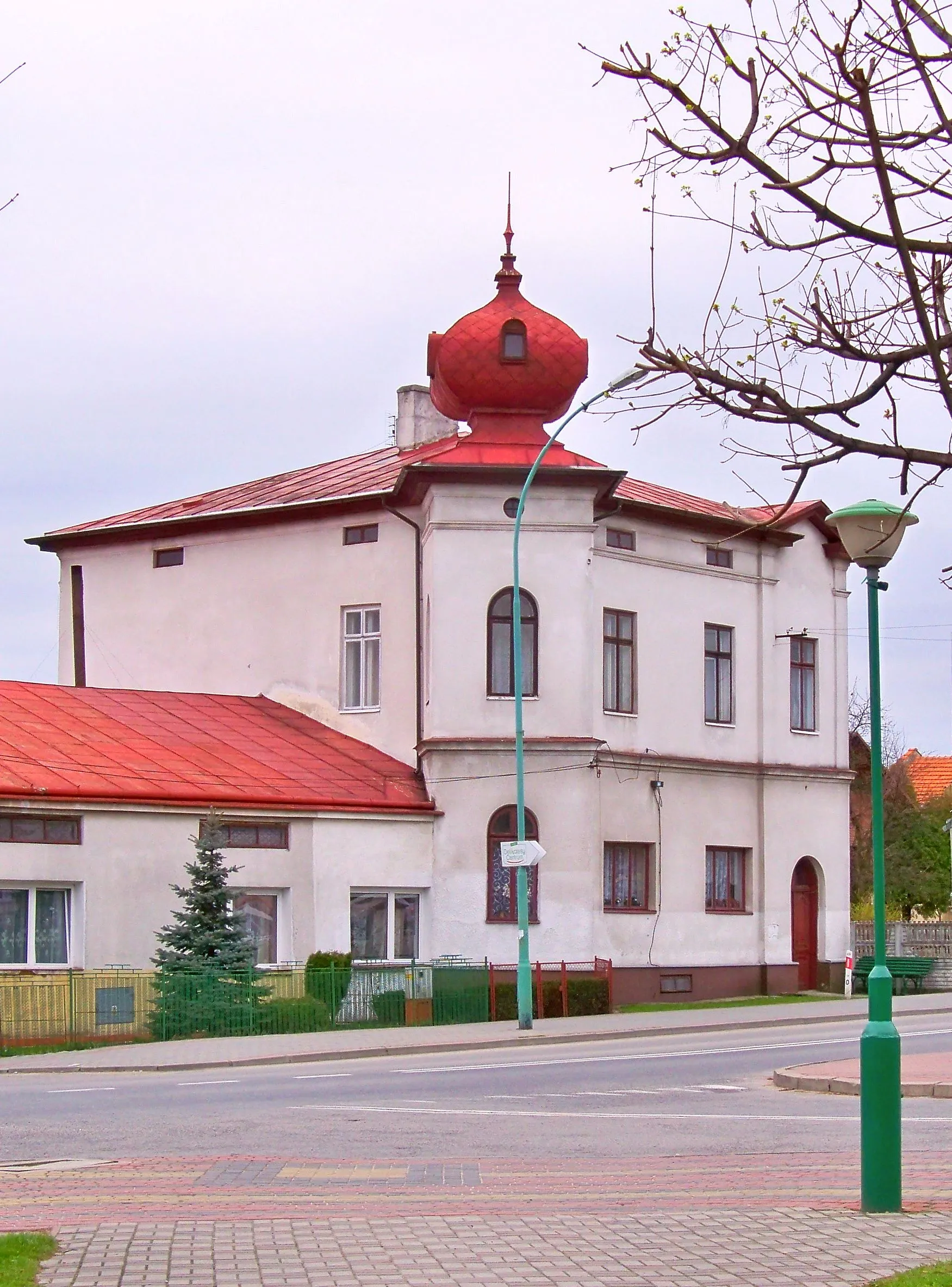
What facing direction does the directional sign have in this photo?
toward the camera

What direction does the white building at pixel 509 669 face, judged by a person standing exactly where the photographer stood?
facing the viewer and to the right of the viewer

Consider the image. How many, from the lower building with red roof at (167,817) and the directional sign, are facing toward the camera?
2

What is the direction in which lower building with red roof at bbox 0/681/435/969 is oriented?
toward the camera

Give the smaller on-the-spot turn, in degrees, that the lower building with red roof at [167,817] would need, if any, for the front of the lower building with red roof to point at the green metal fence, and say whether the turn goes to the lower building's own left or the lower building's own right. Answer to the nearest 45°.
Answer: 0° — it already faces it

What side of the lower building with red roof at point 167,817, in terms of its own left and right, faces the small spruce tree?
front
